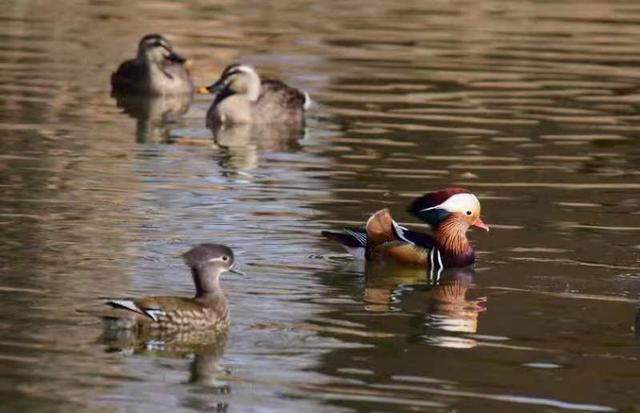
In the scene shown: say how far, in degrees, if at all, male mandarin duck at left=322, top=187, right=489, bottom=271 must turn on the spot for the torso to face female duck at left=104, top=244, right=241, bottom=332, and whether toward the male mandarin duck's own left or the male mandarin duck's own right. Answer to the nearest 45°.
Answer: approximately 135° to the male mandarin duck's own right

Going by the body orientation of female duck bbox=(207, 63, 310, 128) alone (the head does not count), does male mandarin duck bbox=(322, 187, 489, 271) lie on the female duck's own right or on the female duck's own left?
on the female duck's own left

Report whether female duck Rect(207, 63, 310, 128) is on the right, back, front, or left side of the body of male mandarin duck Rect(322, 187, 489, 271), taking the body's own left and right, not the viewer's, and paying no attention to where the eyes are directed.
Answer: left

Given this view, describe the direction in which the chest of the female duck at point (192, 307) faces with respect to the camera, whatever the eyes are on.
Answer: to the viewer's right

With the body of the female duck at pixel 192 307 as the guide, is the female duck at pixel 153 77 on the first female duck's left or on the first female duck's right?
on the first female duck's left

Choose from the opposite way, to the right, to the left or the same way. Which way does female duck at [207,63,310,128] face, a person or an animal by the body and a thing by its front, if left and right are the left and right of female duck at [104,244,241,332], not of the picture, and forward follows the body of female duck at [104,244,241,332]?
the opposite way

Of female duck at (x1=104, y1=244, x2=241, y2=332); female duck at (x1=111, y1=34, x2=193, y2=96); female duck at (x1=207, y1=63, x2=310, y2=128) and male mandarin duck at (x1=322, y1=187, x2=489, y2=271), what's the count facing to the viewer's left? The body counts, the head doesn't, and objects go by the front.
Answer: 1

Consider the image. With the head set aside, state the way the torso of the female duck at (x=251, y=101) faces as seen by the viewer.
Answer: to the viewer's left

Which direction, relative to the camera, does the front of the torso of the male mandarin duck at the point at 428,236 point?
to the viewer's right

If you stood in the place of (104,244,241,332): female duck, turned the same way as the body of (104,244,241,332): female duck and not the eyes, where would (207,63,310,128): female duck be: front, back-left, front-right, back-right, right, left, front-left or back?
left
